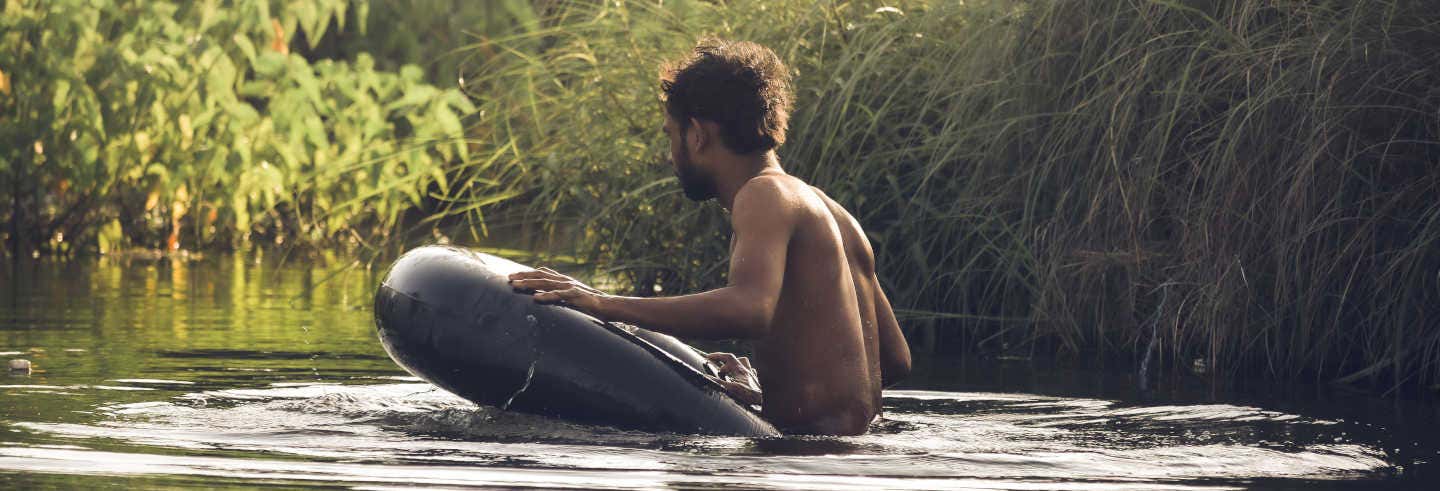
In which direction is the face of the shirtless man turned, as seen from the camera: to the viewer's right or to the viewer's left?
to the viewer's left

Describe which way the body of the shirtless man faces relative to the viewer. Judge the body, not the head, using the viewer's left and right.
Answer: facing away from the viewer and to the left of the viewer
